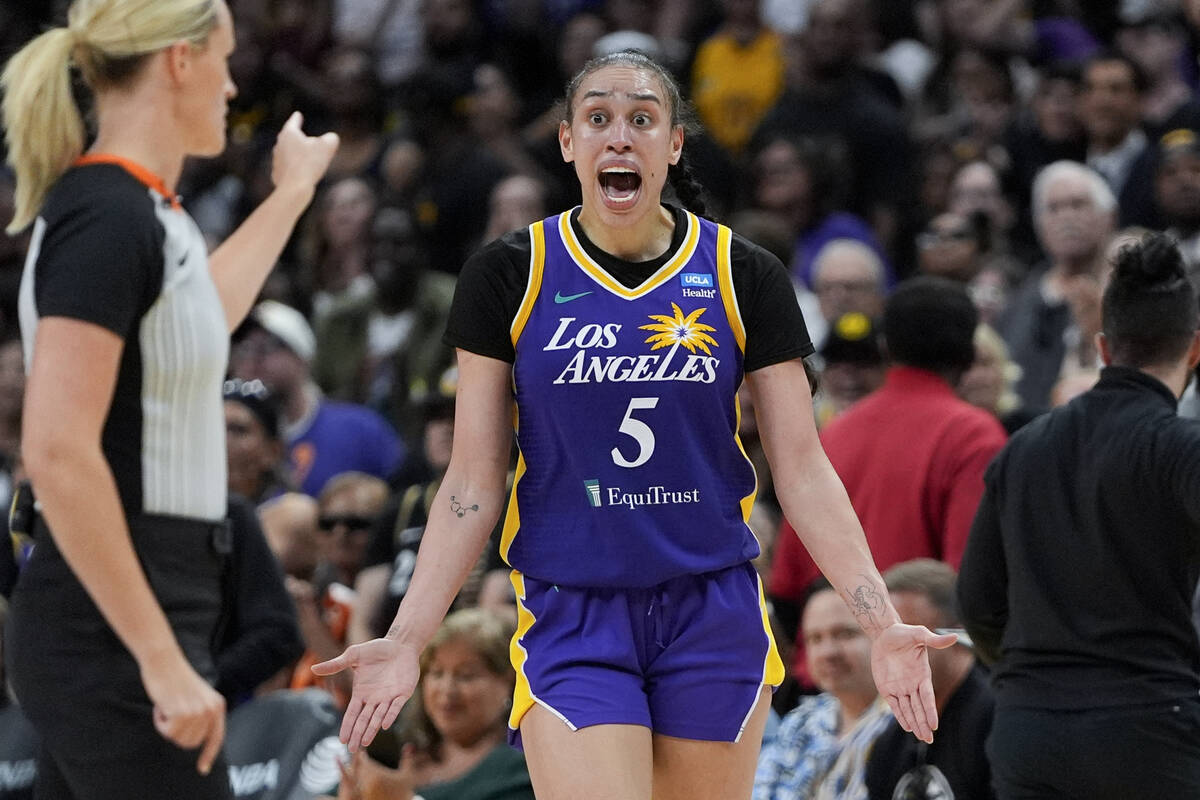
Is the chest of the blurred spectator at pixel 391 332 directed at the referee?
yes

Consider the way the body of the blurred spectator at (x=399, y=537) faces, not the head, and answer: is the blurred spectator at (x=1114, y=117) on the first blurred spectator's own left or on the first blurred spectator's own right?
on the first blurred spectator's own left

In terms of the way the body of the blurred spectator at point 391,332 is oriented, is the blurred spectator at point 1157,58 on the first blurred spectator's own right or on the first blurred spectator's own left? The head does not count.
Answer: on the first blurred spectator's own left

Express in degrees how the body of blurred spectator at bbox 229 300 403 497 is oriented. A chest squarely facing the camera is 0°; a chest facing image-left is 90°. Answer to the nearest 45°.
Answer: approximately 45°

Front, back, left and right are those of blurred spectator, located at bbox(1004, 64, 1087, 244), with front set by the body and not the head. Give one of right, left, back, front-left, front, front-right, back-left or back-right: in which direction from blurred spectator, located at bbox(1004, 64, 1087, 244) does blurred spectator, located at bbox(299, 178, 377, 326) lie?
right

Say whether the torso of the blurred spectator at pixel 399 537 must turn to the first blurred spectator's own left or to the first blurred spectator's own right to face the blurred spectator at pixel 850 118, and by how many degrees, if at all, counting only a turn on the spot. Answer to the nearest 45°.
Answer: approximately 135° to the first blurred spectator's own left

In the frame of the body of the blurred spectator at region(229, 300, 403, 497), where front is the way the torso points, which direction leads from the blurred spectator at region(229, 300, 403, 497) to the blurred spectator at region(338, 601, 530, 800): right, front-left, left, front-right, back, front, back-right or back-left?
front-left

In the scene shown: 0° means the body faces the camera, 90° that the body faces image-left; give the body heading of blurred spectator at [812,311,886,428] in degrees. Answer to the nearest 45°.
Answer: approximately 0°

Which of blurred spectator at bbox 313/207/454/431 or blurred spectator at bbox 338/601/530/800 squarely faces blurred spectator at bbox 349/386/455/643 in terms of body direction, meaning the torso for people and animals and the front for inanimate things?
blurred spectator at bbox 313/207/454/431
